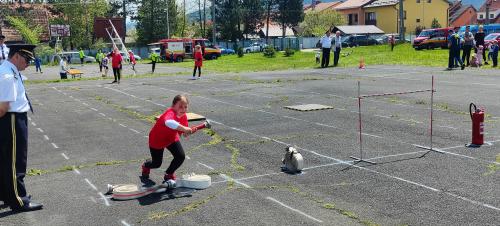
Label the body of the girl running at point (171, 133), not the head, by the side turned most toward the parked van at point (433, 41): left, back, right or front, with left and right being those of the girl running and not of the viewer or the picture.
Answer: left

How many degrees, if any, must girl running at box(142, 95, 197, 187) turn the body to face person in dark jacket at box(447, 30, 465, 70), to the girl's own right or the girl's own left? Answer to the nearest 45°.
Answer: approximately 90° to the girl's own left

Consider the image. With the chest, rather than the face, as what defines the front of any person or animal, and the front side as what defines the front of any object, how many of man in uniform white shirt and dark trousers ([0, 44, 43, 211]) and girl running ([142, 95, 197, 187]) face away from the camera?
0

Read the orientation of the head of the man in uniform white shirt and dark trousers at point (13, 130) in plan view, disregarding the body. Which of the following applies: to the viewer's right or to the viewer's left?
to the viewer's right

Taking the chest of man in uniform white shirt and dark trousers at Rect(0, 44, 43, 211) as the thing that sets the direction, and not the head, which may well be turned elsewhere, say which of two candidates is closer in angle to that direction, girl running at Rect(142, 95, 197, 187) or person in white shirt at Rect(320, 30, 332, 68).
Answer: the girl running

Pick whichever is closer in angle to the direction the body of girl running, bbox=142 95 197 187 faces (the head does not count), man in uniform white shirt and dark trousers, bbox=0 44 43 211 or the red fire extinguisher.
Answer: the red fire extinguisher

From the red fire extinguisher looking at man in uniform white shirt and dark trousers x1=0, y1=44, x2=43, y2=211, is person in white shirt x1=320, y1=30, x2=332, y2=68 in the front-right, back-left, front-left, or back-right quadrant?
back-right

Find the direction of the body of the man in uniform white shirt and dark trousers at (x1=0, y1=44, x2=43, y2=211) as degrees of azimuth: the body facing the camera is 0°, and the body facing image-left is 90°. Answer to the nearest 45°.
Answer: approximately 270°

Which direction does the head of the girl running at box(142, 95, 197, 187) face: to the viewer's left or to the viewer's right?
to the viewer's right

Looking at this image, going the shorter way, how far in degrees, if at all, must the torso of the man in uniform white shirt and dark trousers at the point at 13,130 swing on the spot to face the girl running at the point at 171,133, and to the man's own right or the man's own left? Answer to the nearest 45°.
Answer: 0° — they already face them

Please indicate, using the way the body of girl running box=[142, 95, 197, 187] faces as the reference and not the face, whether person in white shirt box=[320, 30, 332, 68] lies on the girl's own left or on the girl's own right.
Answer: on the girl's own left

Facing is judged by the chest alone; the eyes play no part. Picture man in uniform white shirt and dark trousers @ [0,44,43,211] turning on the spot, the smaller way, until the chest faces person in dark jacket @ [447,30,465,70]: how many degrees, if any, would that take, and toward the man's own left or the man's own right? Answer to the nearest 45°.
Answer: approximately 45° to the man's own left

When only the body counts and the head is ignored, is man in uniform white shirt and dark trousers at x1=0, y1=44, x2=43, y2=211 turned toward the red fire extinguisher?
yes
